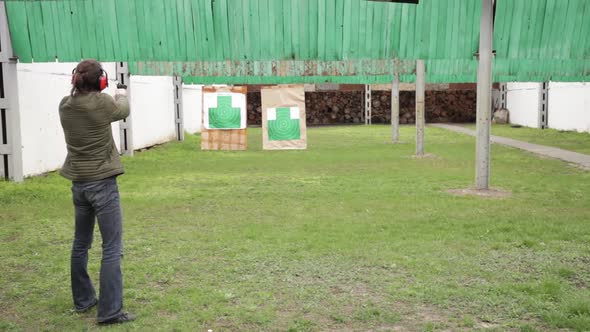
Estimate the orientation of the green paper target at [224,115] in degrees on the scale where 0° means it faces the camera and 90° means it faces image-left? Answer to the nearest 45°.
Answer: approximately 0°

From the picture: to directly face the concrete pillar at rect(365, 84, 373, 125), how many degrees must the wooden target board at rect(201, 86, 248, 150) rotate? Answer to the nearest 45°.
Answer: approximately 135° to its left

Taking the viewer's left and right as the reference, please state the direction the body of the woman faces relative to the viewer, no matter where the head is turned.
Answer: facing away from the viewer and to the right of the viewer

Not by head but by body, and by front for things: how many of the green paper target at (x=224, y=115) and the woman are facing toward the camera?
1

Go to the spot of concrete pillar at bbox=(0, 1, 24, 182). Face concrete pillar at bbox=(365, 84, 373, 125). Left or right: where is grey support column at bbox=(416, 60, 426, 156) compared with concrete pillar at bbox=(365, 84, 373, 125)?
right

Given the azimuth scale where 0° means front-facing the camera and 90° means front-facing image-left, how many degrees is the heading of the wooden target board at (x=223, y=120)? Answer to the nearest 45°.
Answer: approximately 0°
